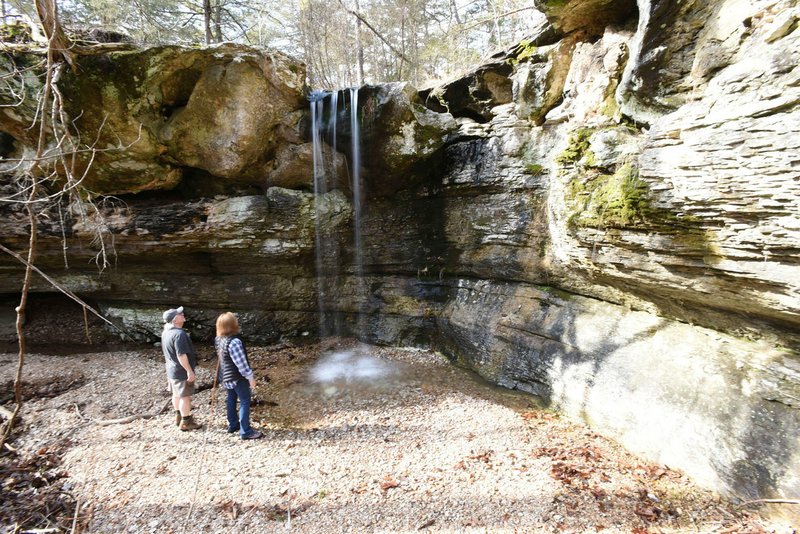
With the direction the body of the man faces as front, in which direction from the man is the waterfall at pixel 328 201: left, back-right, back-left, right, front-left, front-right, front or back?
front-left

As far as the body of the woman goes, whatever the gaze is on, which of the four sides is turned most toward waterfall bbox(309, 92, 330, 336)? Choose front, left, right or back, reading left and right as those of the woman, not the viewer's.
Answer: front

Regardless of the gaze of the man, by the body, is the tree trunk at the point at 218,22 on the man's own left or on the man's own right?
on the man's own left

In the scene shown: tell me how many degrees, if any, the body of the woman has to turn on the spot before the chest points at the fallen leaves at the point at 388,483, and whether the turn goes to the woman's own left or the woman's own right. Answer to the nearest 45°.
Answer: approximately 90° to the woman's own right

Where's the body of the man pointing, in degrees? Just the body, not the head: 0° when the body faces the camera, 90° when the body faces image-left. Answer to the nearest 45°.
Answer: approximately 270°

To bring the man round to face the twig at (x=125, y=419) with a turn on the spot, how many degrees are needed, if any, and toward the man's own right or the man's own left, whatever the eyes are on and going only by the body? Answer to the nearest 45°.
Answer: approximately 135° to the man's own left

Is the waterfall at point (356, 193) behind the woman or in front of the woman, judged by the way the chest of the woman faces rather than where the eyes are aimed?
in front

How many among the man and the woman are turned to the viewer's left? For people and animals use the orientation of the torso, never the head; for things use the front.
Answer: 0

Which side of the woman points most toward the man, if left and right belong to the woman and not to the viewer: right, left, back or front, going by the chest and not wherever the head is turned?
left

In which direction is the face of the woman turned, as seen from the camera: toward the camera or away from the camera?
away from the camera

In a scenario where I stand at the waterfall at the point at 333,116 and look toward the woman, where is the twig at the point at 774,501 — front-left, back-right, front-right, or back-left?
front-left

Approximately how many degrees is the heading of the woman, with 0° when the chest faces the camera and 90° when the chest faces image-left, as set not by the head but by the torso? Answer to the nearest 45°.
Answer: approximately 225°
